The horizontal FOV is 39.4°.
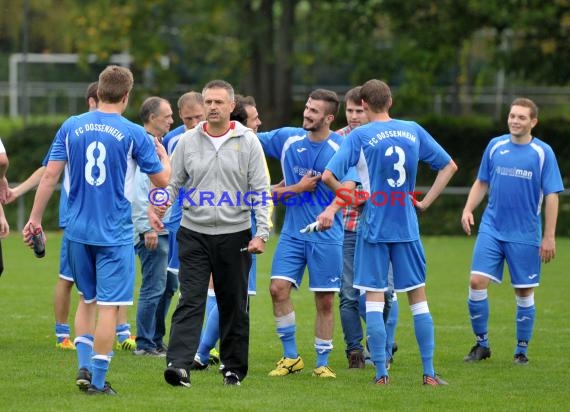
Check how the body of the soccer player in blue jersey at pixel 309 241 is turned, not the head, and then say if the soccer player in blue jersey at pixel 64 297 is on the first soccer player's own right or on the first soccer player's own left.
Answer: on the first soccer player's own right

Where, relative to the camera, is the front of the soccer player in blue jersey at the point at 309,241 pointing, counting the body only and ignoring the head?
toward the camera

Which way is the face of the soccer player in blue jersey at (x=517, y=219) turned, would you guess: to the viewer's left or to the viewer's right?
to the viewer's left
